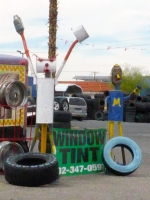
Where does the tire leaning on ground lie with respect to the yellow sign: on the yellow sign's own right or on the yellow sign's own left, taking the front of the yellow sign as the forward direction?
on the yellow sign's own left

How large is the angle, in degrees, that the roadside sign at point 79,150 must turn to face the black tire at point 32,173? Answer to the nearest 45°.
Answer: approximately 45° to its right

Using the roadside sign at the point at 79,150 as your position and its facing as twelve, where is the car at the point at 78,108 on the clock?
The car is roughly at 6 o'clock from the roadside sign.
